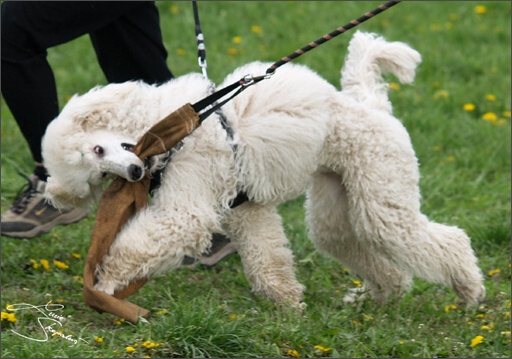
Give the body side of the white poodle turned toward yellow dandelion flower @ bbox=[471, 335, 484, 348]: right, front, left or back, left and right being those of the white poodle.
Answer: back

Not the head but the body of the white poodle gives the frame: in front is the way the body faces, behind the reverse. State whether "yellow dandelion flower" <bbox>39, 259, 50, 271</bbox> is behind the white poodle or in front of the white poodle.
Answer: in front

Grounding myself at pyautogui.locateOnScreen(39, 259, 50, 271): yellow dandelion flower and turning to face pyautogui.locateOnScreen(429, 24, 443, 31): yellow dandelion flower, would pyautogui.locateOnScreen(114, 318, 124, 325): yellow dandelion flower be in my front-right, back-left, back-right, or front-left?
back-right

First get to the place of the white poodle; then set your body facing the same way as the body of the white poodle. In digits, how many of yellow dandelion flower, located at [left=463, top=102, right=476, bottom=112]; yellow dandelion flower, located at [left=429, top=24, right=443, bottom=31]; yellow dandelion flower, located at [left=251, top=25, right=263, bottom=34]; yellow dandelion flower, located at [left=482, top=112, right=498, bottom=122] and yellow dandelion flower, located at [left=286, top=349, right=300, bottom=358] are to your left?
1

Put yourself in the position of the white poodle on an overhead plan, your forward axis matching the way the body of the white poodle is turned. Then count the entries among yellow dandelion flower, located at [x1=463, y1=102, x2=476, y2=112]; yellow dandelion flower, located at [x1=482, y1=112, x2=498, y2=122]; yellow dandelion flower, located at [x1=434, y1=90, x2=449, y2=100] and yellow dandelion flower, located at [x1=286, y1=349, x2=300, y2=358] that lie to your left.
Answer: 1

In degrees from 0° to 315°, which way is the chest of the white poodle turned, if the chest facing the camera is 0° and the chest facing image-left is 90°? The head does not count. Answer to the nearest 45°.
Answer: approximately 90°

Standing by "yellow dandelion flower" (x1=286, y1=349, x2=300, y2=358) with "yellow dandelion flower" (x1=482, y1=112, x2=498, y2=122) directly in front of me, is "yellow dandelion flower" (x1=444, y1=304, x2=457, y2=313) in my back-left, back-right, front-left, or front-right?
front-right

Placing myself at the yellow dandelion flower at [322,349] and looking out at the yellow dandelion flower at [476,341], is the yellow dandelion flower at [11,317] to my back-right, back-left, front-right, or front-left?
back-left

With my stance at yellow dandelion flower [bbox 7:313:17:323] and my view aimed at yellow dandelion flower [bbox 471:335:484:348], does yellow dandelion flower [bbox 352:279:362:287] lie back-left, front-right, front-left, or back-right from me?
front-left

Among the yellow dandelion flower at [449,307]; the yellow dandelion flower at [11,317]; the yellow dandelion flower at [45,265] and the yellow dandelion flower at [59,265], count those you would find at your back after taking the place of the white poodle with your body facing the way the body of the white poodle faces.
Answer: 1

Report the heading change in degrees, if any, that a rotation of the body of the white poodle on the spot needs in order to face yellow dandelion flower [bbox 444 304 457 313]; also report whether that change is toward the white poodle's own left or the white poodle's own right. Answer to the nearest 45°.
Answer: approximately 180°

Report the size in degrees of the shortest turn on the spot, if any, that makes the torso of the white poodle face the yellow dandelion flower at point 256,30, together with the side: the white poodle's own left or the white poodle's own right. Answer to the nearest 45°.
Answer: approximately 90° to the white poodle's own right

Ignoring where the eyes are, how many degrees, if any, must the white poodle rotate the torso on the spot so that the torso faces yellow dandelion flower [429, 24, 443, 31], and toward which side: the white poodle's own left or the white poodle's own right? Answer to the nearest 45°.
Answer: approximately 90° to the white poodle's own right

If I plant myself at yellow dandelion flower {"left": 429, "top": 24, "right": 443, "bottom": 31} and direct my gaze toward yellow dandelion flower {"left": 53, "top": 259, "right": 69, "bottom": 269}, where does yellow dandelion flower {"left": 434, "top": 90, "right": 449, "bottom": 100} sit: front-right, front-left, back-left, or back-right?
front-left

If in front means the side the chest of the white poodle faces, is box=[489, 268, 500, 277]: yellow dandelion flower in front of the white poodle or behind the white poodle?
behind

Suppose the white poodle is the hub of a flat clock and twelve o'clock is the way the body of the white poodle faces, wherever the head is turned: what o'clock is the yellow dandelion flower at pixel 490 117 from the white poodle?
The yellow dandelion flower is roughly at 4 o'clock from the white poodle.

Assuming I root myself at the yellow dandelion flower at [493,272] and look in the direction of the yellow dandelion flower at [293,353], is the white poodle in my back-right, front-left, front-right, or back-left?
front-right
